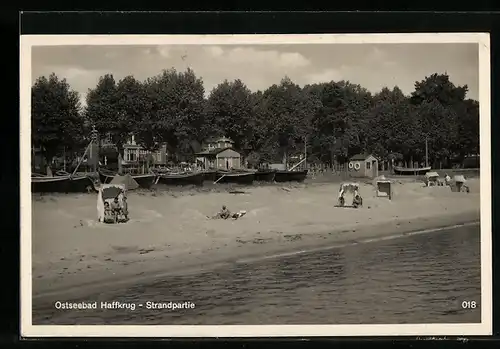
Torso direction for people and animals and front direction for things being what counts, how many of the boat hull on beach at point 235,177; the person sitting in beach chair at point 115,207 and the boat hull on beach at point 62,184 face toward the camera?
1

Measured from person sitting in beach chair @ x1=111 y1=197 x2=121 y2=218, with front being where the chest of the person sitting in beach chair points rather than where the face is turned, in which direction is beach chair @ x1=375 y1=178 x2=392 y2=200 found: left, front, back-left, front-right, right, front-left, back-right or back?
left

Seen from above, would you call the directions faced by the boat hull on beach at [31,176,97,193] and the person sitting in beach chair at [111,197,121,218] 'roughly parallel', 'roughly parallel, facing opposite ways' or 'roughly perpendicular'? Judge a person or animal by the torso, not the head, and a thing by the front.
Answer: roughly perpendicular

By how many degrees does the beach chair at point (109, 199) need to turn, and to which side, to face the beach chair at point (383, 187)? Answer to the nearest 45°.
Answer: approximately 45° to its left
